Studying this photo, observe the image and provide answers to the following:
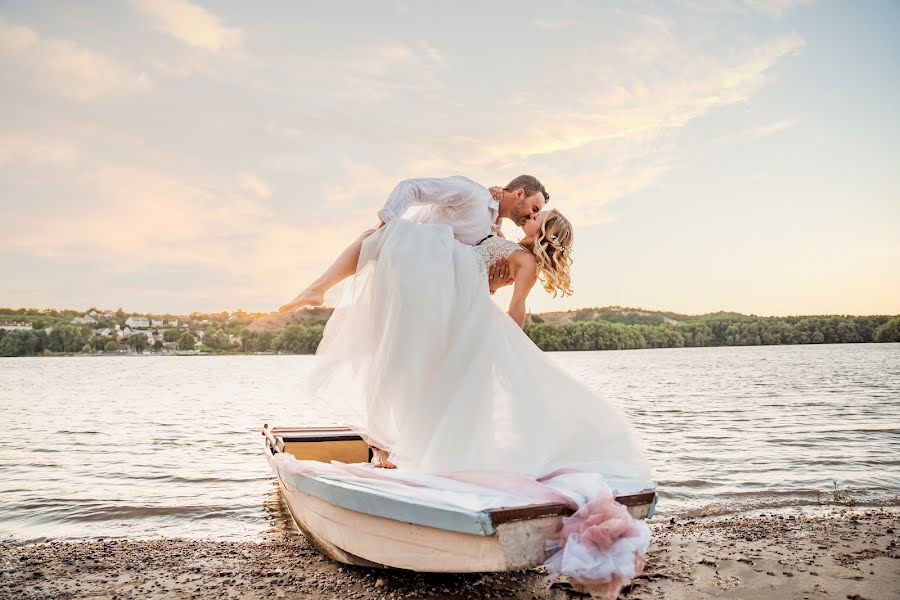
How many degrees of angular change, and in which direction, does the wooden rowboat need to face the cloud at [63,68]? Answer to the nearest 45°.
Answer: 0° — it already faces it

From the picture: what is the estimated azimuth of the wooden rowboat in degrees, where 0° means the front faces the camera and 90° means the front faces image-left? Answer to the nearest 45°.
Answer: approximately 135°
